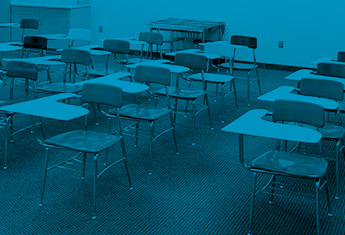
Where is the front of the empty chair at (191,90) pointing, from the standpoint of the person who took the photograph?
facing the viewer and to the left of the viewer

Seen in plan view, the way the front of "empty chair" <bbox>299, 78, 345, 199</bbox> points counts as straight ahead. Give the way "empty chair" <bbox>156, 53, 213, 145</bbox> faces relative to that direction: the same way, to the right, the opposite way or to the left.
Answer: the same way

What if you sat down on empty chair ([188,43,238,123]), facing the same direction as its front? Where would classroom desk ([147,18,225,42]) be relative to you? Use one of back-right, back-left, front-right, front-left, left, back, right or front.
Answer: back-right

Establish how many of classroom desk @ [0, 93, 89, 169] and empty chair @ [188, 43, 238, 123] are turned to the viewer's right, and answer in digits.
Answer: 0

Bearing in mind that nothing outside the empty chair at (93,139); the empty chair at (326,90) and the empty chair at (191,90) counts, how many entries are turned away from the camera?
0

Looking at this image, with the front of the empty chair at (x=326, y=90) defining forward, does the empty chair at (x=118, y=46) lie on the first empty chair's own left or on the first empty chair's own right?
on the first empty chair's own right

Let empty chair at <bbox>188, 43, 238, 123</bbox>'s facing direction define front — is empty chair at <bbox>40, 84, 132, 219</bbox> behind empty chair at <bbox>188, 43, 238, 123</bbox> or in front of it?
in front

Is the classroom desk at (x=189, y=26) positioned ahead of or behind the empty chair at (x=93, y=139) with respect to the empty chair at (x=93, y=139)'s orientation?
behind

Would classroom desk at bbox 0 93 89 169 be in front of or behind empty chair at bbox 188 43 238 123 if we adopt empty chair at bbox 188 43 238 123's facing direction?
in front
